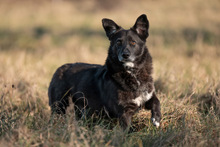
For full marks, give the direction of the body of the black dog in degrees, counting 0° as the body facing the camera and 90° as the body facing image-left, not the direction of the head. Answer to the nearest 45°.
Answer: approximately 315°
